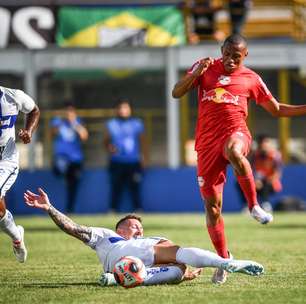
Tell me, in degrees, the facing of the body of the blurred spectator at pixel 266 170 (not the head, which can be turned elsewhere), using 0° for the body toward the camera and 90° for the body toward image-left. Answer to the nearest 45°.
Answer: approximately 0°

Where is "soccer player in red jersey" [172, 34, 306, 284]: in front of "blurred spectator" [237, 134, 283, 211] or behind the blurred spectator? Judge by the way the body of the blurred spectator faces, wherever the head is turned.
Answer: in front

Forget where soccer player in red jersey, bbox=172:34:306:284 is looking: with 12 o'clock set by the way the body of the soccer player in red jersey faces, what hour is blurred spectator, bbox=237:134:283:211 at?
The blurred spectator is roughly at 6 o'clock from the soccer player in red jersey.

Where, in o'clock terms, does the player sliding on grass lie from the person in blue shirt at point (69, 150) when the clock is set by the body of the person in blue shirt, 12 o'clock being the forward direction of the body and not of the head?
The player sliding on grass is roughly at 12 o'clock from the person in blue shirt.

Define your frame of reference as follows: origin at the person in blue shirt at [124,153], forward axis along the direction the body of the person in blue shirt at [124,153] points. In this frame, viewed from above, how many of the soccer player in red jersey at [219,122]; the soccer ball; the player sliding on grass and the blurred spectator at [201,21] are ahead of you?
3

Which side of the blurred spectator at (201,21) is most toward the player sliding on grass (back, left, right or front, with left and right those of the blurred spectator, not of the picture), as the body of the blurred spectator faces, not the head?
front

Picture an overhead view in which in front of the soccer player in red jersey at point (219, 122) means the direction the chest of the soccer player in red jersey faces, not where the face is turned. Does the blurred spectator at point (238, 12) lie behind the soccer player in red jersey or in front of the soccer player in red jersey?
behind

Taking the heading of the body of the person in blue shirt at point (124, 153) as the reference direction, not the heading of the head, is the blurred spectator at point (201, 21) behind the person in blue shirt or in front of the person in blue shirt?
behind

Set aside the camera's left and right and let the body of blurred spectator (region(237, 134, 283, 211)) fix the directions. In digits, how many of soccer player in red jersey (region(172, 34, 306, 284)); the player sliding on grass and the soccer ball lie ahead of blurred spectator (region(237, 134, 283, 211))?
3
